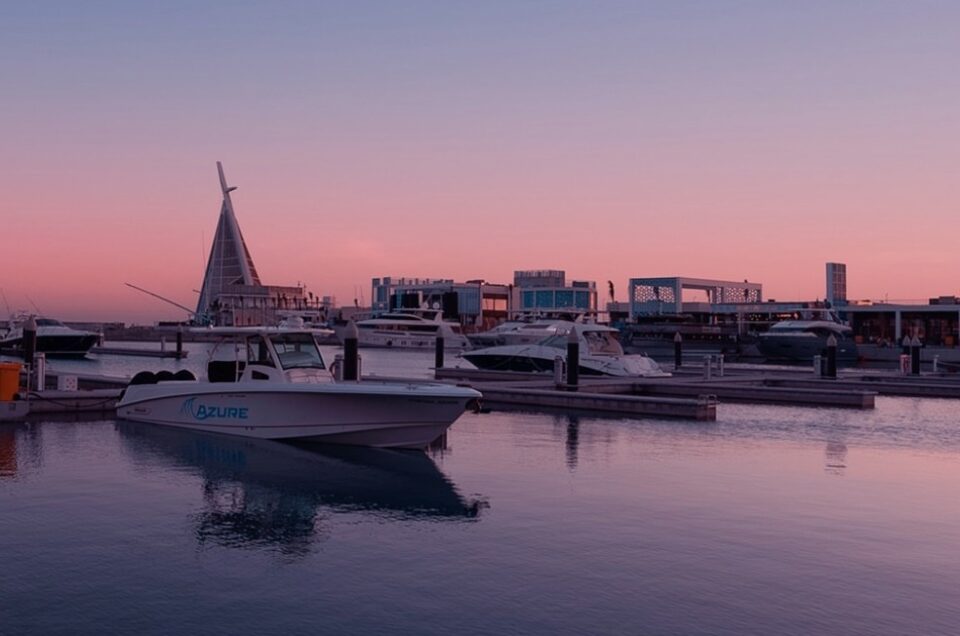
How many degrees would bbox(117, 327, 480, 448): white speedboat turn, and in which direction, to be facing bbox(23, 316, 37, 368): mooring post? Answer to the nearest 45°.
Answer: approximately 180°

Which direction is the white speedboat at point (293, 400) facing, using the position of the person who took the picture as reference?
facing the viewer and to the right of the viewer

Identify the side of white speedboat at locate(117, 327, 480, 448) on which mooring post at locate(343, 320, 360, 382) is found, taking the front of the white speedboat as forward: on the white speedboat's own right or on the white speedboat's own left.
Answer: on the white speedboat's own left

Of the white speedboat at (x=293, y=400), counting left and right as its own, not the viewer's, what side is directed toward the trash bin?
back

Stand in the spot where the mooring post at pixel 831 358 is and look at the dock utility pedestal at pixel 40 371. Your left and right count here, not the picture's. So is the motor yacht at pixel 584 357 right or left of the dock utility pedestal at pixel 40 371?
right

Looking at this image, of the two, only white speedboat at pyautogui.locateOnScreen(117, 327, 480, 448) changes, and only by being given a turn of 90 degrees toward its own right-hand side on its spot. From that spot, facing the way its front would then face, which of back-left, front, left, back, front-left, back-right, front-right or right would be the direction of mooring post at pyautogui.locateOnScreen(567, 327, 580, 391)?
back

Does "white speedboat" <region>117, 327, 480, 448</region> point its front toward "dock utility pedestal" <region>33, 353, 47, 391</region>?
no

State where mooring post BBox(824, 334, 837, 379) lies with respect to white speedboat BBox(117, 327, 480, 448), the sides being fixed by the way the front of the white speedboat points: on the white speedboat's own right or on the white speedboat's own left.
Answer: on the white speedboat's own left
